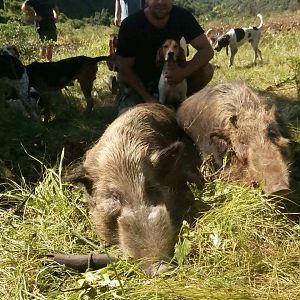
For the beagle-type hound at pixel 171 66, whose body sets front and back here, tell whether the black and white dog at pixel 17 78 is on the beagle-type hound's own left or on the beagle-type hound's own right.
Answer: on the beagle-type hound's own right

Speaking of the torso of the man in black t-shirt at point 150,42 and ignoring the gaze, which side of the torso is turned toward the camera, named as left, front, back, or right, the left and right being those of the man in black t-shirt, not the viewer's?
front

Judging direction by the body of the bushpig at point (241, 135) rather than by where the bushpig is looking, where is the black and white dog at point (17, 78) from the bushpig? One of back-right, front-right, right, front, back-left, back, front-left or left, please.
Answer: back

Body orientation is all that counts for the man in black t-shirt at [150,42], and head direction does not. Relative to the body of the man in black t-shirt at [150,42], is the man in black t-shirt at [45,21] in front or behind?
behind

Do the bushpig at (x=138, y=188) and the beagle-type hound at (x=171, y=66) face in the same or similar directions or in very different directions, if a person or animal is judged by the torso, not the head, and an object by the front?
same or similar directions

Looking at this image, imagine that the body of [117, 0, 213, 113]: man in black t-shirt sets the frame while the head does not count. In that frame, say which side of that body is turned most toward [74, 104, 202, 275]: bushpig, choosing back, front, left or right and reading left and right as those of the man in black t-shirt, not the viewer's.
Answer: front

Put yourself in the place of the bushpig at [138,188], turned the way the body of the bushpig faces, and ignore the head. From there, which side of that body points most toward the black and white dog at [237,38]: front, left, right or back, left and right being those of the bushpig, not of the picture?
back

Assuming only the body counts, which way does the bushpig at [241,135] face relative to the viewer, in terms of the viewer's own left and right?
facing the viewer and to the right of the viewer

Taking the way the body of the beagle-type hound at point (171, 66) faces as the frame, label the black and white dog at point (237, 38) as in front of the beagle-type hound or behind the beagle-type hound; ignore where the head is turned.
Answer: behind

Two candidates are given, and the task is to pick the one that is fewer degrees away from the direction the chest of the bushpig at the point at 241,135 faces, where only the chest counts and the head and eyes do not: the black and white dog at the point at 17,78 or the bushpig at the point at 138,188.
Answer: the bushpig

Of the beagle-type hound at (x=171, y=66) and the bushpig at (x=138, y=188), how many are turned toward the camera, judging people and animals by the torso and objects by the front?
2

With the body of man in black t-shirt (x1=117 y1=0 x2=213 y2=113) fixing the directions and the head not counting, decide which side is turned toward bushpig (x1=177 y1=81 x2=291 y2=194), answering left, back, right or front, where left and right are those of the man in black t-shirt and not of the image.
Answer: front

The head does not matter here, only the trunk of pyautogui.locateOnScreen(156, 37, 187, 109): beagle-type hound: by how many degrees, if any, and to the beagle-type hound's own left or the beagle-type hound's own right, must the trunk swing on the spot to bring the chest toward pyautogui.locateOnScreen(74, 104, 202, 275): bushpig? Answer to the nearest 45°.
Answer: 0° — it already faces it

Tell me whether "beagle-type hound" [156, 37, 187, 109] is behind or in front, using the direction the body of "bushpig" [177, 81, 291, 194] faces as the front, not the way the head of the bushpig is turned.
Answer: behind

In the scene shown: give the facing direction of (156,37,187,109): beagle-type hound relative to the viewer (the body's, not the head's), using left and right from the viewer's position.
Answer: facing the viewer
